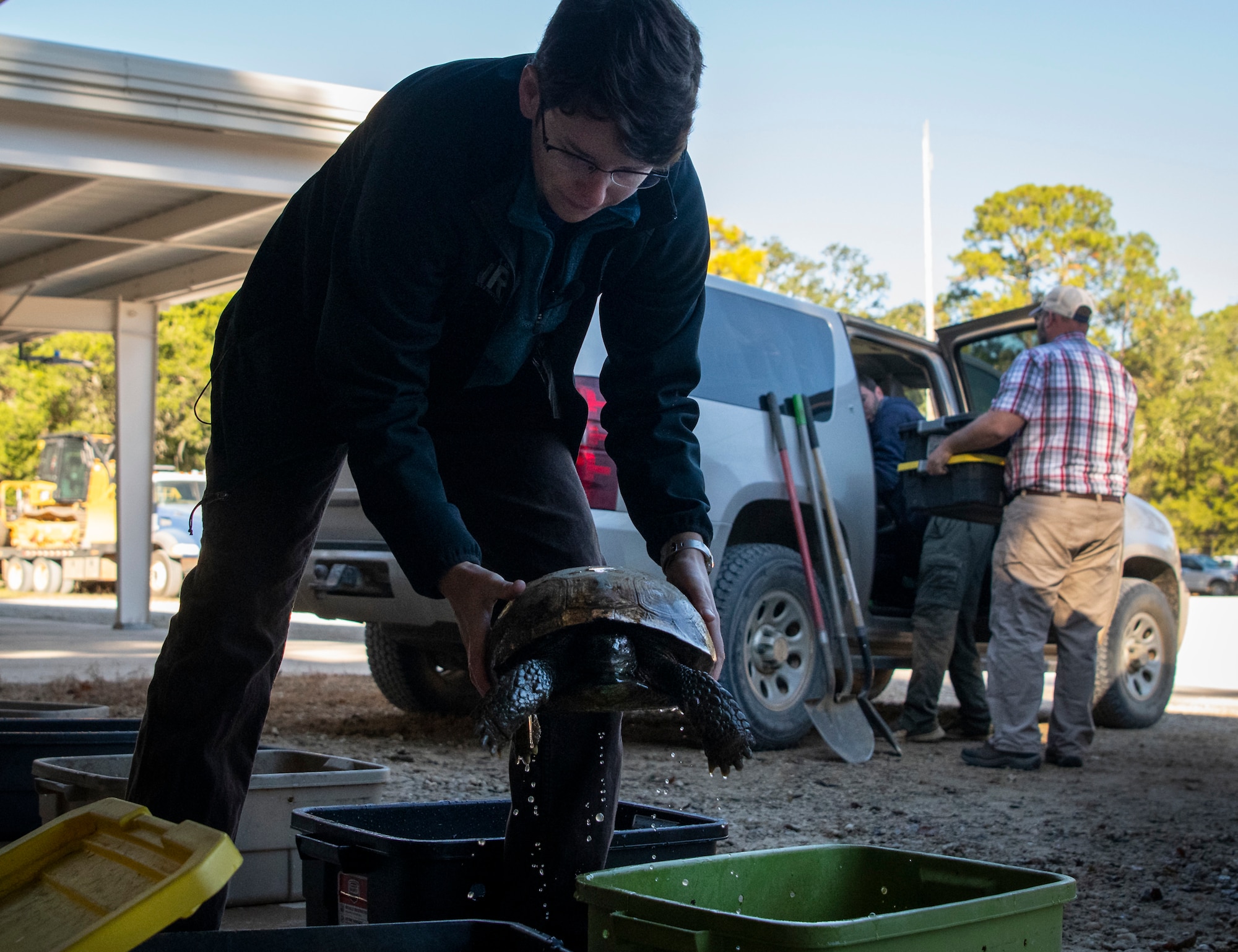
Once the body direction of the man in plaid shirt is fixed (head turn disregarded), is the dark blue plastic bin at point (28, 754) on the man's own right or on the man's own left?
on the man's own left

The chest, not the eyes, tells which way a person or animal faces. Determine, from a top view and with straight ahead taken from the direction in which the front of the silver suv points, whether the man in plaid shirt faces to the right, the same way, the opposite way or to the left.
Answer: to the left

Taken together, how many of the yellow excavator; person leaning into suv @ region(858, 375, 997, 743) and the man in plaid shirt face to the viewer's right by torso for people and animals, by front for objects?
1

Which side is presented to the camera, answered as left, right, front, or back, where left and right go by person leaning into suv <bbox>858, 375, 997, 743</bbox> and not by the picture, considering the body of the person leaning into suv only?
left

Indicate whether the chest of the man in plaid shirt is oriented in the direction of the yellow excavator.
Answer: yes

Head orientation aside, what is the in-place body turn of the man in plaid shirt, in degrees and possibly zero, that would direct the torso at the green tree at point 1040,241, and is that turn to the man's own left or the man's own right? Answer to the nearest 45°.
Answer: approximately 45° to the man's own right

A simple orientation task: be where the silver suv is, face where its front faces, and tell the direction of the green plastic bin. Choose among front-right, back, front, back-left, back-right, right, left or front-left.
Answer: back-right

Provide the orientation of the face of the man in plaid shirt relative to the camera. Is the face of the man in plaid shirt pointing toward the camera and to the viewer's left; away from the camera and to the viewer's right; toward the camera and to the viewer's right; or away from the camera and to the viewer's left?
away from the camera and to the viewer's left

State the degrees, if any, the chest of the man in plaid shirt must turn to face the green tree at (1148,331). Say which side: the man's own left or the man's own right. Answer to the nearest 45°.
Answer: approximately 45° to the man's own right

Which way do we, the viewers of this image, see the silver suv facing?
facing away from the viewer and to the right of the viewer

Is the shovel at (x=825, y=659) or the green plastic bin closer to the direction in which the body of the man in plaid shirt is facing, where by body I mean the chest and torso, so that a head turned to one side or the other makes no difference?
the shovel
